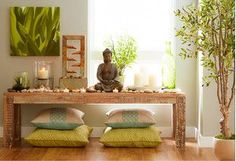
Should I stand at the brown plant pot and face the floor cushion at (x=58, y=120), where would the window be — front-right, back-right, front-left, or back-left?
front-right

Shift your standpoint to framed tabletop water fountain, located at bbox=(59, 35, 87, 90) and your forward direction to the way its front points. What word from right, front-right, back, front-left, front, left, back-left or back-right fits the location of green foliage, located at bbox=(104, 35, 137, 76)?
left

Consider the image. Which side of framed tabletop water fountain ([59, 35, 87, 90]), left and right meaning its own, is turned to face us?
front

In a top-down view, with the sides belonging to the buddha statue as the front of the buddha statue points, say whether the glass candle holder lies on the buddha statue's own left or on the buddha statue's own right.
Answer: on the buddha statue's own right

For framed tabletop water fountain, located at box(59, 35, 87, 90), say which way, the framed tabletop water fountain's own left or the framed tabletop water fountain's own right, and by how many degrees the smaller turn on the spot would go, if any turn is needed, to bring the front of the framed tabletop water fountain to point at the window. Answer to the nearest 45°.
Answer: approximately 90° to the framed tabletop water fountain's own left

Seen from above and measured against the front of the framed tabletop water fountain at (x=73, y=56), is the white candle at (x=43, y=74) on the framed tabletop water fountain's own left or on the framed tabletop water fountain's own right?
on the framed tabletop water fountain's own right

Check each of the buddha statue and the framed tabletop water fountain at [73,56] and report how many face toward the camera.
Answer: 2
